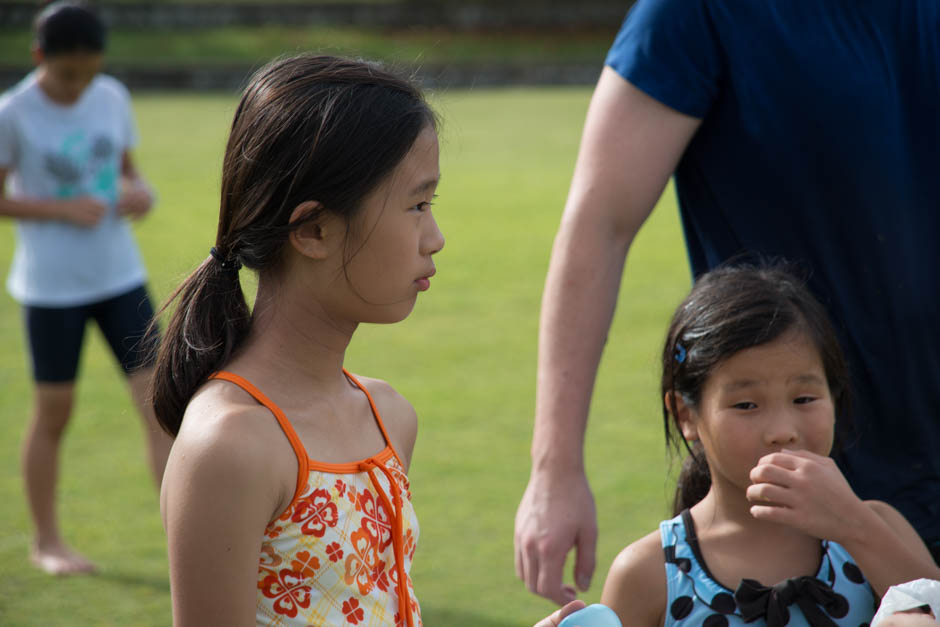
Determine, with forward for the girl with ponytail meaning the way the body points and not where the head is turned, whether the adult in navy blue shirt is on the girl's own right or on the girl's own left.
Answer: on the girl's own left

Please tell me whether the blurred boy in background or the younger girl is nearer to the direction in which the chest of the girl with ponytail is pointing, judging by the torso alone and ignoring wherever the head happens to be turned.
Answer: the younger girl

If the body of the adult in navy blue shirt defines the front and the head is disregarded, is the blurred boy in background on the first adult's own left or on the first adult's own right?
on the first adult's own right

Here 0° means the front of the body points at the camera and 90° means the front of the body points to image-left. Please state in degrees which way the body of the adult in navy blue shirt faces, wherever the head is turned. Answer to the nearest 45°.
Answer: approximately 0°

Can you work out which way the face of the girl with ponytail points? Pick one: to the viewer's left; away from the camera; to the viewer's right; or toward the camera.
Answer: to the viewer's right

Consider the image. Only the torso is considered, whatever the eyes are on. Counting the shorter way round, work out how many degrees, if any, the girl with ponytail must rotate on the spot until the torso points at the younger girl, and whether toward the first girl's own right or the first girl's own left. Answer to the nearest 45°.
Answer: approximately 45° to the first girl's own left

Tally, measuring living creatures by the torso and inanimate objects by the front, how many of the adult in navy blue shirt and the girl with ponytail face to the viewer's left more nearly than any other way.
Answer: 0

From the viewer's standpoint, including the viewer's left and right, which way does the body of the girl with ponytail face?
facing the viewer and to the right of the viewer
